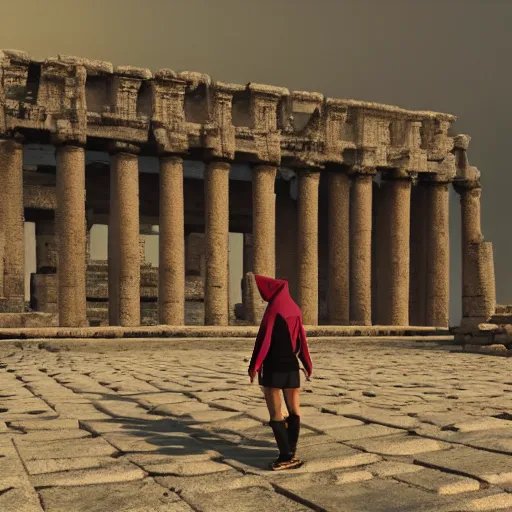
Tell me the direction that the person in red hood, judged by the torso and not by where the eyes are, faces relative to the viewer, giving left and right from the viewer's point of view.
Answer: facing away from the viewer and to the left of the viewer

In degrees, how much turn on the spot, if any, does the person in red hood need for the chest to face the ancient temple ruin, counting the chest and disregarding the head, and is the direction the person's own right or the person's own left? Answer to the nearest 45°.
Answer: approximately 45° to the person's own right

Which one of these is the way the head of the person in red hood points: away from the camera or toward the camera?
away from the camera
